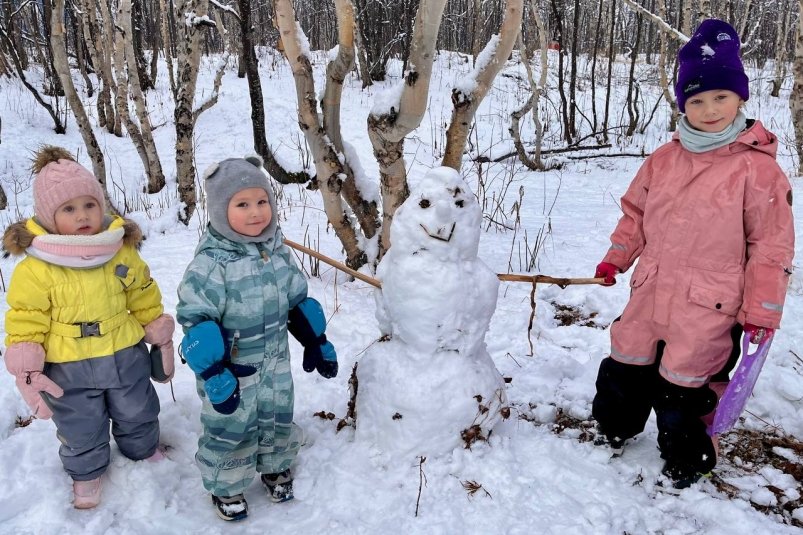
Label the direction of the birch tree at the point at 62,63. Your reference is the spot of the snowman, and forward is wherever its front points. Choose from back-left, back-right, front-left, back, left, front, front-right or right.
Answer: back-right

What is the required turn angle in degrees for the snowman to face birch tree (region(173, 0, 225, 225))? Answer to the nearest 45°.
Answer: approximately 135° to its right

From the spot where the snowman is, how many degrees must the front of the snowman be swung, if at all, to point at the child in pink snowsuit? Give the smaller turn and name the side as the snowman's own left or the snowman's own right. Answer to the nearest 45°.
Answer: approximately 90° to the snowman's own left

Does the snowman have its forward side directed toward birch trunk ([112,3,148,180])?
no

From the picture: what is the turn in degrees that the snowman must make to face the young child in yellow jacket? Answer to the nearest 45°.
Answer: approximately 90° to its right

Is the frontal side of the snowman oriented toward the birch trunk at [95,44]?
no

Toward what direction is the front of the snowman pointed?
toward the camera

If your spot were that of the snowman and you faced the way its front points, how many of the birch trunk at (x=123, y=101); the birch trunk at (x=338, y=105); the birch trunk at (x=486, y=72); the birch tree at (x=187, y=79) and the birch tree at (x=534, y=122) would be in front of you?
0

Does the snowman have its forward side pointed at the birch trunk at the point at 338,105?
no

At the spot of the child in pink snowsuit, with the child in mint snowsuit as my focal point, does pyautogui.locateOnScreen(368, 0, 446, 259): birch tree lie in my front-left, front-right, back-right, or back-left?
front-right

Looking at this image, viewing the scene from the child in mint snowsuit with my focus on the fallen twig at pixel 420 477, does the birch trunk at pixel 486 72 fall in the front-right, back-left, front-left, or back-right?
front-left

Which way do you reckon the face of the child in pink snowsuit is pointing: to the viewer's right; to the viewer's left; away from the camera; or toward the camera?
toward the camera

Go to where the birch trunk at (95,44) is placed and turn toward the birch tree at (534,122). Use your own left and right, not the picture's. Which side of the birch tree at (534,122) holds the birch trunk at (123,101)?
right
